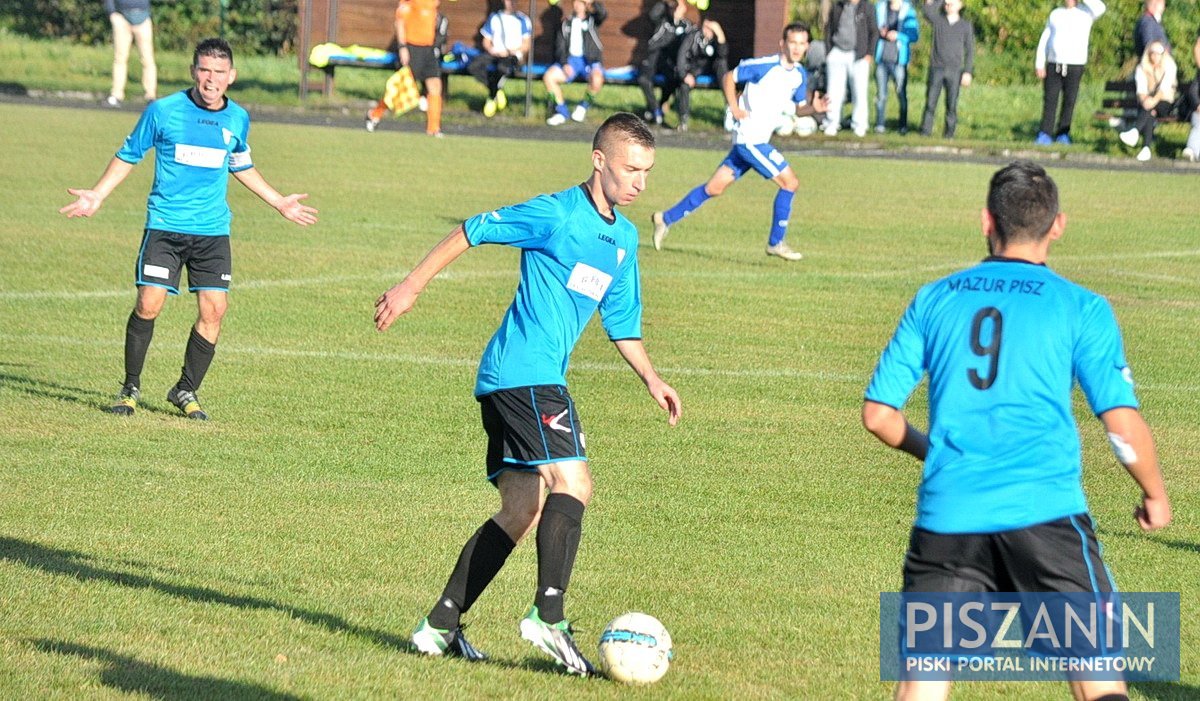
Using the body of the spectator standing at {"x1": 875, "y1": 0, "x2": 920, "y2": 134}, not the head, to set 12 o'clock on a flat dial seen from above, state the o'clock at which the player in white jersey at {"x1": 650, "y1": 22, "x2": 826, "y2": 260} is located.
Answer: The player in white jersey is roughly at 12 o'clock from the spectator standing.

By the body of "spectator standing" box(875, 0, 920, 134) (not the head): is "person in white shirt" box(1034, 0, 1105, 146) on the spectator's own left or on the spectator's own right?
on the spectator's own left

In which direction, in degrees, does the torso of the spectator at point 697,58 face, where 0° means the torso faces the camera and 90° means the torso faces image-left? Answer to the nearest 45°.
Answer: approximately 0°

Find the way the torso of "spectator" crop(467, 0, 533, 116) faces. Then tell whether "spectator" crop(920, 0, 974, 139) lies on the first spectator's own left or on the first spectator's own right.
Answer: on the first spectator's own left

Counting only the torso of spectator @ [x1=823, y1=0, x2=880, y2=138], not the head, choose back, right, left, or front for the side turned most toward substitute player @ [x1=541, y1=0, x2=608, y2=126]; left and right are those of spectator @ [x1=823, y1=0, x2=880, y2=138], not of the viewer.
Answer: right

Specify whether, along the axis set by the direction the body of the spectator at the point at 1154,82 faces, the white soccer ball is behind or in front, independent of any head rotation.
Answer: in front
